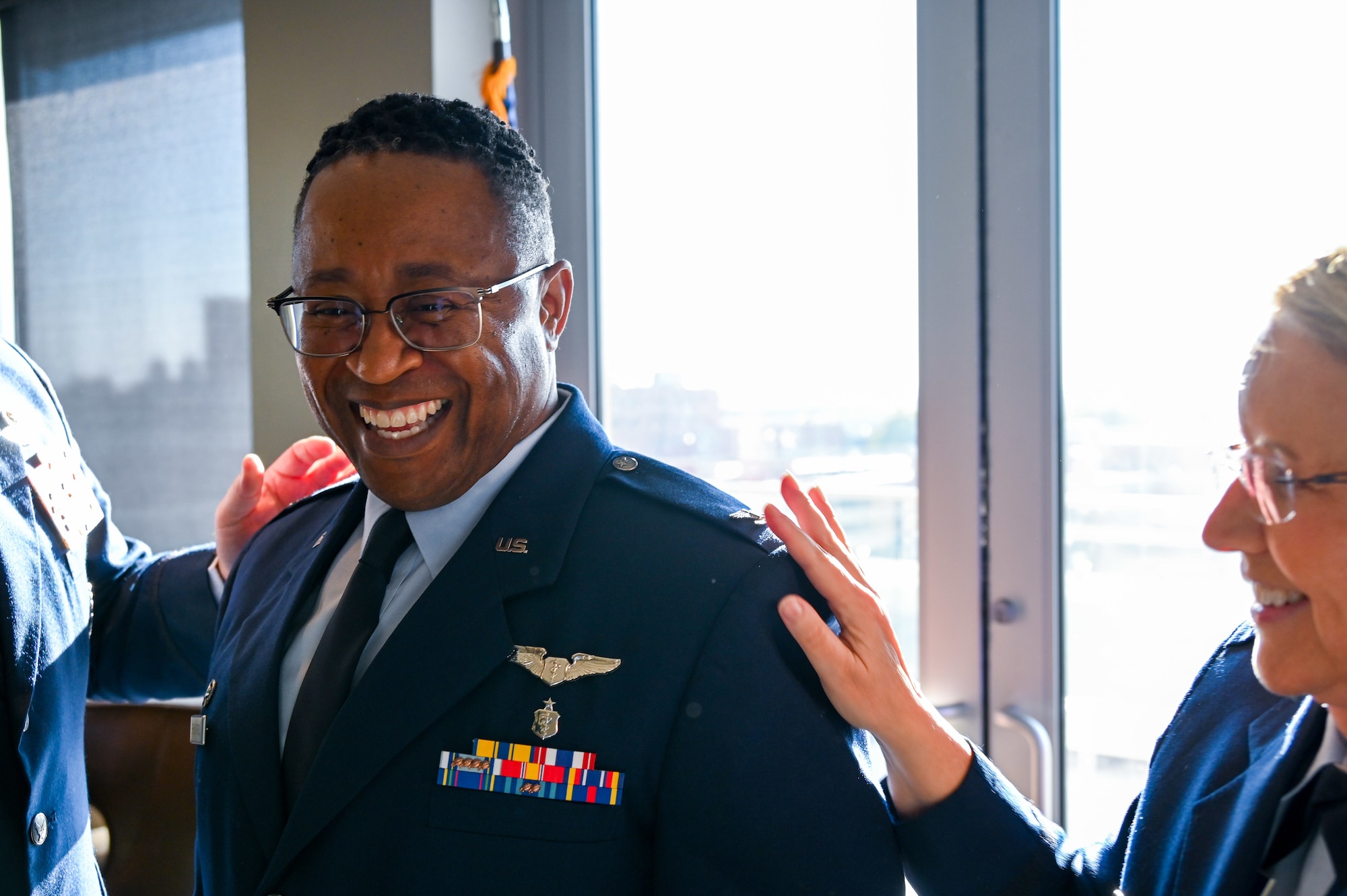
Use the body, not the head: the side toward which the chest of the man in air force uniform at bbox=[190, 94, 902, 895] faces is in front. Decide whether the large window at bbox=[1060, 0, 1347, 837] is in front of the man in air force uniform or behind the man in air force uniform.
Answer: behind

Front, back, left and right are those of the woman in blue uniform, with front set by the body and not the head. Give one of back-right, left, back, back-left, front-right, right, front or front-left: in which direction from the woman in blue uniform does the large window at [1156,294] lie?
back-right

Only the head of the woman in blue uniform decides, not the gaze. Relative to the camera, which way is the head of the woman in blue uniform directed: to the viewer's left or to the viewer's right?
to the viewer's left

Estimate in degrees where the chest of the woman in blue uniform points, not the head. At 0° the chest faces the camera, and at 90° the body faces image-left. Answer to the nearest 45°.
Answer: approximately 45°

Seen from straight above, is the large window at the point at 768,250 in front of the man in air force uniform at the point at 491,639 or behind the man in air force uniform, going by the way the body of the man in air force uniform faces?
behind
